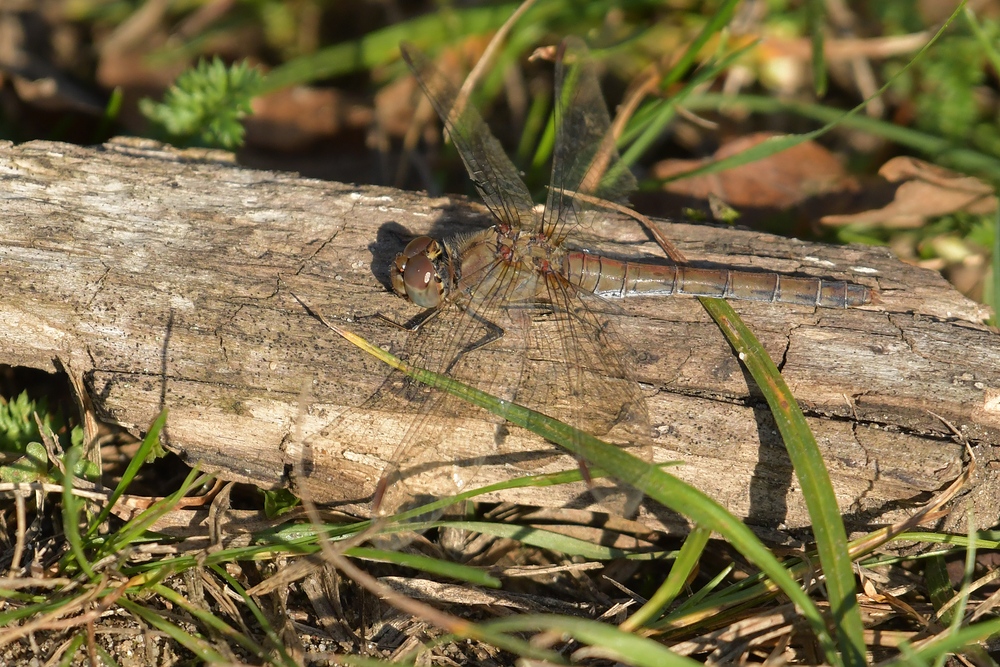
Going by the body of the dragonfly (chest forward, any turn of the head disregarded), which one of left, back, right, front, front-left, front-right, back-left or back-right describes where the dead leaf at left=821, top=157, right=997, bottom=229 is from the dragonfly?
back-right

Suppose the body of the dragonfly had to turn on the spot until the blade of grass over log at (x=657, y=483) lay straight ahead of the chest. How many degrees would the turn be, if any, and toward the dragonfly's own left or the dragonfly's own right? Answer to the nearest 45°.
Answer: approximately 135° to the dragonfly's own left

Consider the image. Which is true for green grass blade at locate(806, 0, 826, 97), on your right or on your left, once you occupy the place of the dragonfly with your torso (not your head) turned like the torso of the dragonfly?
on your right

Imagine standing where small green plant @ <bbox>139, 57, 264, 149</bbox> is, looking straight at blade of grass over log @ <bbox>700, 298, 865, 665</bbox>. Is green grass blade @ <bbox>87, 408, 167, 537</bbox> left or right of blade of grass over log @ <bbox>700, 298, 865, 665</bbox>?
right

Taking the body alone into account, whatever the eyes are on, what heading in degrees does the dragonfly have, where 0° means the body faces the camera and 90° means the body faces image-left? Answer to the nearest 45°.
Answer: approximately 90°

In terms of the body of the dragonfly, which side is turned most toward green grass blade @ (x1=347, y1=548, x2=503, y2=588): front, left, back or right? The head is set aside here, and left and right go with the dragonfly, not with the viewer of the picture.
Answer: left

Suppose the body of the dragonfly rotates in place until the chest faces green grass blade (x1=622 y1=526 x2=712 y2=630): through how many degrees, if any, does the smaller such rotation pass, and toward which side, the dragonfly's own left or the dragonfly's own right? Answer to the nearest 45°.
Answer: approximately 135° to the dragonfly's own left

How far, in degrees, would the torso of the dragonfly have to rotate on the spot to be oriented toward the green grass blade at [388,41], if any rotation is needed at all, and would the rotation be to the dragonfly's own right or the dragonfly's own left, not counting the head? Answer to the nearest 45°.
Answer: approximately 45° to the dragonfly's own right
